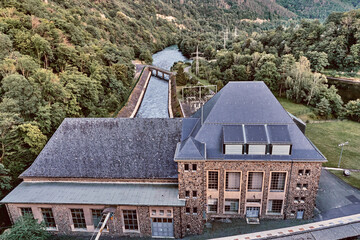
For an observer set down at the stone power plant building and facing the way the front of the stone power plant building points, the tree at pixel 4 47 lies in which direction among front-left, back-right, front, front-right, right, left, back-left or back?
back-right

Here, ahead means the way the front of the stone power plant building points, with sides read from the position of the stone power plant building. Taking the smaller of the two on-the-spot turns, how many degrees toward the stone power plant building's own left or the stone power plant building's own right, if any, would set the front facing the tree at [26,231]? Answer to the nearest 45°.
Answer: approximately 90° to the stone power plant building's own right

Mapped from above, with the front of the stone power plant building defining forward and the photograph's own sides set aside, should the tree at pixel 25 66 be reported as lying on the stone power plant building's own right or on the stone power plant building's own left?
on the stone power plant building's own right

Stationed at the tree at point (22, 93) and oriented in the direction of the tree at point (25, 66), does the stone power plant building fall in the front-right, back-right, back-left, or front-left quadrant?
back-right

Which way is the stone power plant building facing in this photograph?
toward the camera

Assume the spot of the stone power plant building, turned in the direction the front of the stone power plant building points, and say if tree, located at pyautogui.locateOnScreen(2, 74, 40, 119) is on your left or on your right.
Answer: on your right

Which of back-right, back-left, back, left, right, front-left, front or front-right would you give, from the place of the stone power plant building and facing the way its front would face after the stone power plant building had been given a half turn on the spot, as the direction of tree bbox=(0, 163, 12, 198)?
left
